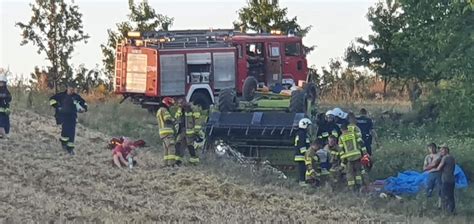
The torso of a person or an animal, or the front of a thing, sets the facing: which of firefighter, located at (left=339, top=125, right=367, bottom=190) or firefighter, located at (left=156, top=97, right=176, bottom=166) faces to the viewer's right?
firefighter, located at (left=156, top=97, right=176, bottom=166)

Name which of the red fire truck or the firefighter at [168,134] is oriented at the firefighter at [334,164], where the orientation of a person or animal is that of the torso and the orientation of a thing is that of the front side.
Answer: the firefighter at [168,134]

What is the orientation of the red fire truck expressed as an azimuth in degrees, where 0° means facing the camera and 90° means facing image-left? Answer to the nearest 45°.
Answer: approximately 225°

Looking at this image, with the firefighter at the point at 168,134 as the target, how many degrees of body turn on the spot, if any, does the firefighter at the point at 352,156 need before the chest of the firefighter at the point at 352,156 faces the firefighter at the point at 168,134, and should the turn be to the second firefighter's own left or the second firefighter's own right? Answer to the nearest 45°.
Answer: approximately 90° to the second firefighter's own left

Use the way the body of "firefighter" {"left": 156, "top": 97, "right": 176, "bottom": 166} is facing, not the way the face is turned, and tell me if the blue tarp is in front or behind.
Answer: in front

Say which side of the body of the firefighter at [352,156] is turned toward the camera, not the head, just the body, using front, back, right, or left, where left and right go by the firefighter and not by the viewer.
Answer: back

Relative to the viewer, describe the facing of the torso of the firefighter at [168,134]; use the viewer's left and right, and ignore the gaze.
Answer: facing to the right of the viewer

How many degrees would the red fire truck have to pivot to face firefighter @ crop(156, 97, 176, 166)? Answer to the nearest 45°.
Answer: approximately 135° to its right
